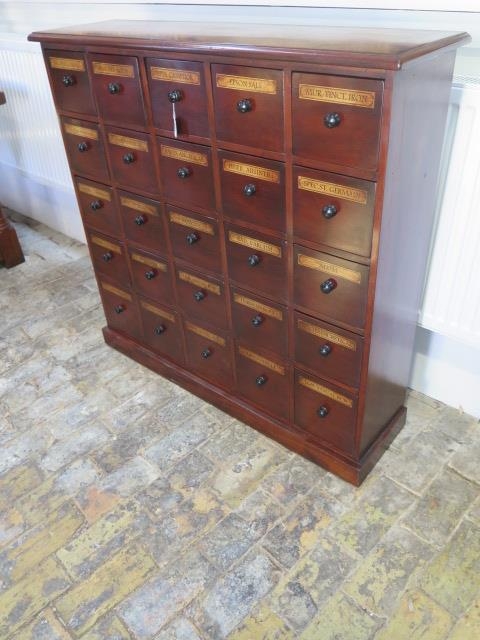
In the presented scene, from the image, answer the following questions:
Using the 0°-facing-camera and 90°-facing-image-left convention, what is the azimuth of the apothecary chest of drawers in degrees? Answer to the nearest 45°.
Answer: approximately 45°
